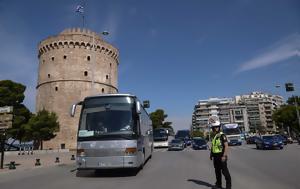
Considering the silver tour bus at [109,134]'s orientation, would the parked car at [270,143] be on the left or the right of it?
on its left

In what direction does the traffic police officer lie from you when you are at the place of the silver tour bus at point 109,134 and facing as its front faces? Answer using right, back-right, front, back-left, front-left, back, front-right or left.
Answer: front-left

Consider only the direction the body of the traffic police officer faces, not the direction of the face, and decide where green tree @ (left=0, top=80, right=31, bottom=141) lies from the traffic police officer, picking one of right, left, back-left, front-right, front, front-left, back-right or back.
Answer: right

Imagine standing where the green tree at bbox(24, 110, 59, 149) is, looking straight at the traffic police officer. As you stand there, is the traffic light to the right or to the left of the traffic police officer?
left

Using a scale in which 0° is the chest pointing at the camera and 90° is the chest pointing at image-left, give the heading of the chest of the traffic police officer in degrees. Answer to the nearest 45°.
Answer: approximately 45°

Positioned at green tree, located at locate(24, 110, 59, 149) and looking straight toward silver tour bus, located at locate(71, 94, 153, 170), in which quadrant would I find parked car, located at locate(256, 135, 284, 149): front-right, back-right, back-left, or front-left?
front-left

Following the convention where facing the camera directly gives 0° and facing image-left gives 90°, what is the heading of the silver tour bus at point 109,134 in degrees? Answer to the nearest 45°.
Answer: approximately 0°

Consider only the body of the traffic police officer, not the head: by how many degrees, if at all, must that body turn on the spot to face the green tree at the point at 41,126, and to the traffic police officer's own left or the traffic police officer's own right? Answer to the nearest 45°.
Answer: approximately 90° to the traffic police officer's own right

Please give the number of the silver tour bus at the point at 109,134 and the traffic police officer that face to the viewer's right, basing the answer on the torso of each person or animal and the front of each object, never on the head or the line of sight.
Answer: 0

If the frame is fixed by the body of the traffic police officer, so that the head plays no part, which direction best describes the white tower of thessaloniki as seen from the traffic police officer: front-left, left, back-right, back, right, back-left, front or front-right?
right

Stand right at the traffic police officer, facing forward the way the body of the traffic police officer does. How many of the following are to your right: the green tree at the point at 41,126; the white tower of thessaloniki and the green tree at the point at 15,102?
3
